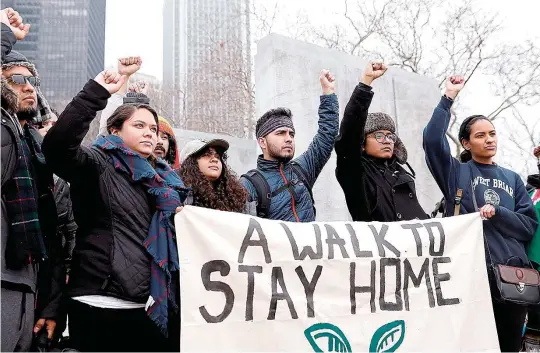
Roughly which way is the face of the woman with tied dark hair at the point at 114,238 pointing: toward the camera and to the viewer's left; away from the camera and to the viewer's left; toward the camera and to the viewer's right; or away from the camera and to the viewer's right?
toward the camera and to the viewer's right

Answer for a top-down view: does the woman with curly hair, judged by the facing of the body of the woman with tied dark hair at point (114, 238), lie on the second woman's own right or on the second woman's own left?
on the second woman's own left

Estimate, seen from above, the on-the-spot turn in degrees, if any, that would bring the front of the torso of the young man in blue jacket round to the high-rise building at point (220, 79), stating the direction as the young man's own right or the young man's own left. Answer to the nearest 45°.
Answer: approximately 135° to the young man's own left

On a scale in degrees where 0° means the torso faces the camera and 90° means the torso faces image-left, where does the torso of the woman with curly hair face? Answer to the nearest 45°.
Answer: approximately 315°

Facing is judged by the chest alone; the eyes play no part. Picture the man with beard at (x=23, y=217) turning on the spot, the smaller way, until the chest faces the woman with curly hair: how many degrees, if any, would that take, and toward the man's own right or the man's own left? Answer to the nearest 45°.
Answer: approximately 45° to the man's own left

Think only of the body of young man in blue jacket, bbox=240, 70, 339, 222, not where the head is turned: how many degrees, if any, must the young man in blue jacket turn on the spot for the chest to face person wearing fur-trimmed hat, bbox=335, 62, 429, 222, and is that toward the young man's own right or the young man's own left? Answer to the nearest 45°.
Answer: approximately 45° to the young man's own left

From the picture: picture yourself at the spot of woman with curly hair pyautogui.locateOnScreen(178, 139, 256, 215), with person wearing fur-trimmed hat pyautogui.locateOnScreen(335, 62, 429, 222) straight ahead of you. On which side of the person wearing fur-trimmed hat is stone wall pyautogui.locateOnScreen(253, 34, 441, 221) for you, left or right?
left

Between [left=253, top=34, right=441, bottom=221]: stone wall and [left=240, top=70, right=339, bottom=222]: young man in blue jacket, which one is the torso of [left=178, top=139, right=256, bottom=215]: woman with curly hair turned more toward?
the young man in blue jacket

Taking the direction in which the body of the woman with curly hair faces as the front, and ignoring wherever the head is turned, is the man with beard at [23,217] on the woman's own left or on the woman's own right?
on the woman's own right
